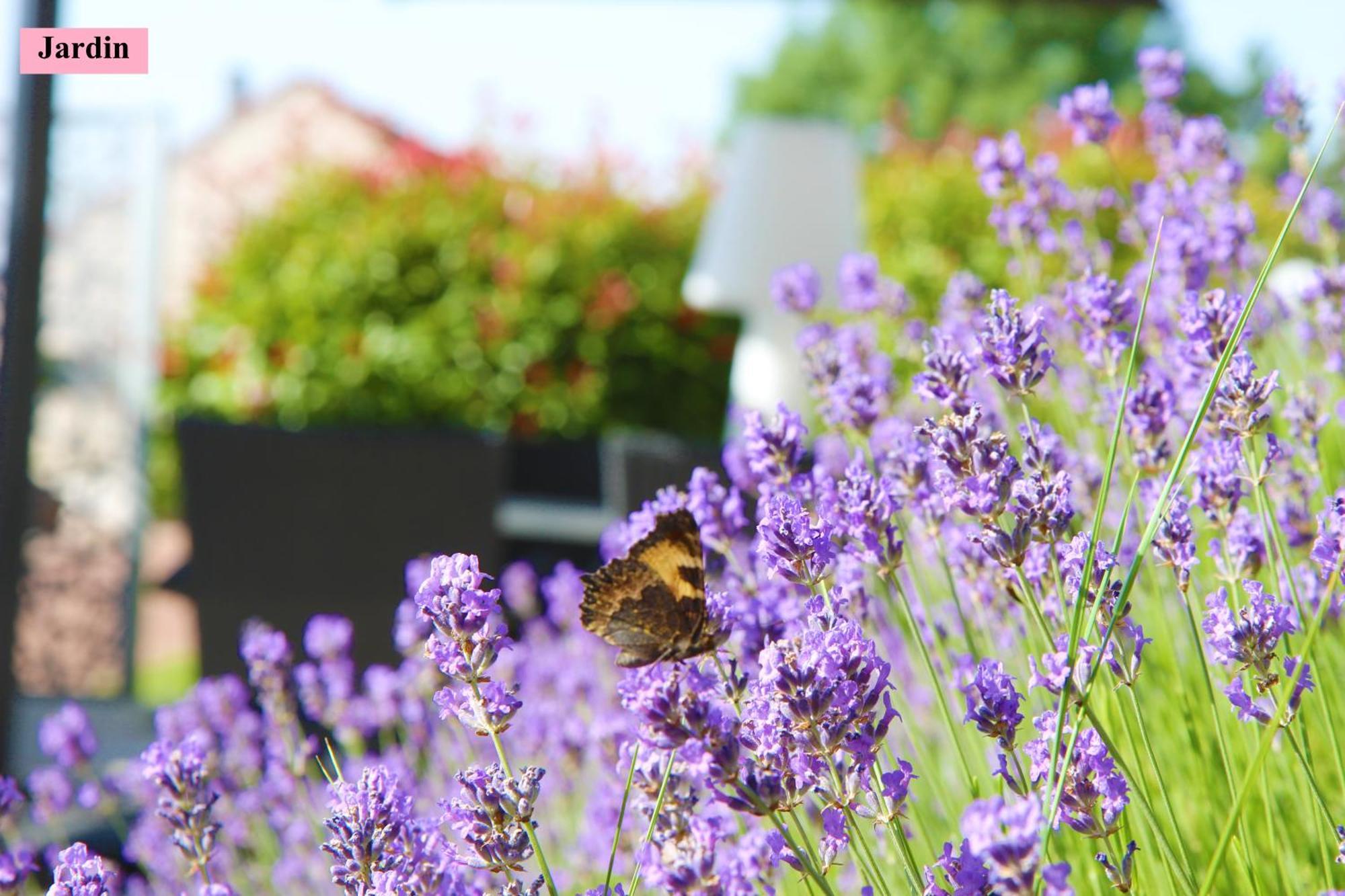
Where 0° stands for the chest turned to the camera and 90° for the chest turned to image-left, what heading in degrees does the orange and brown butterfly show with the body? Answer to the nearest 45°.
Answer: approximately 270°

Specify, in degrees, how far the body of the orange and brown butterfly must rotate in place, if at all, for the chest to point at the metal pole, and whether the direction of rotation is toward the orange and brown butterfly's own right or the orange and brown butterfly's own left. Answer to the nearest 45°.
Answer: approximately 135° to the orange and brown butterfly's own left

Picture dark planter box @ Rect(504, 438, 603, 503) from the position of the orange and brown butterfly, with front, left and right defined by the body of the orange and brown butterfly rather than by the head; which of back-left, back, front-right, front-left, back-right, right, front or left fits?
left

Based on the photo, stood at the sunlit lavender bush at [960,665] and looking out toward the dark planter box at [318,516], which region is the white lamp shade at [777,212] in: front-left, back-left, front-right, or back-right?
front-right

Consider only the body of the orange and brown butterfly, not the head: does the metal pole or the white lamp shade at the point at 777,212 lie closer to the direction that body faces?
the white lamp shade

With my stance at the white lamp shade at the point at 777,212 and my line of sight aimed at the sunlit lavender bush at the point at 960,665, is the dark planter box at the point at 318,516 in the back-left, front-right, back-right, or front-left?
front-right

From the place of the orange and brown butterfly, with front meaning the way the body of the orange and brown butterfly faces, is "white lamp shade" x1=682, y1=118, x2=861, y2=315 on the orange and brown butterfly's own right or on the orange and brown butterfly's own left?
on the orange and brown butterfly's own left

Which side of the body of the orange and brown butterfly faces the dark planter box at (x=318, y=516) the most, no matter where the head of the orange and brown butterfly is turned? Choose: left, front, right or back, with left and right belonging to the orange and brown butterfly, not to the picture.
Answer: left

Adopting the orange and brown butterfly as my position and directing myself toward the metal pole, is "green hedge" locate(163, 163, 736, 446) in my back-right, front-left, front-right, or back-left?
front-right

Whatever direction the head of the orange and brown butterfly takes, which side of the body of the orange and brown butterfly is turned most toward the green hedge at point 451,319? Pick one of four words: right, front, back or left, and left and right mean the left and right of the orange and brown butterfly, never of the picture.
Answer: left
